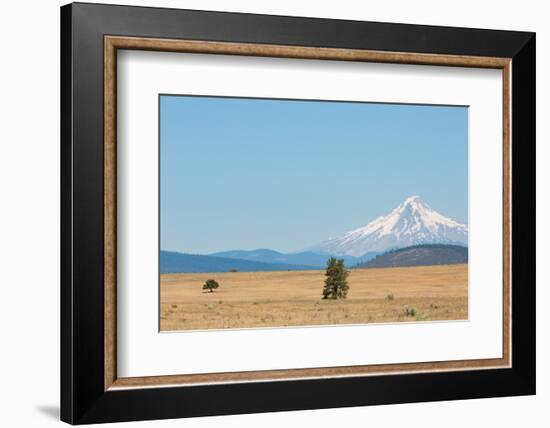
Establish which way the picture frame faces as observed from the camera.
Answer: facing the viewer and to the right of the viewer
